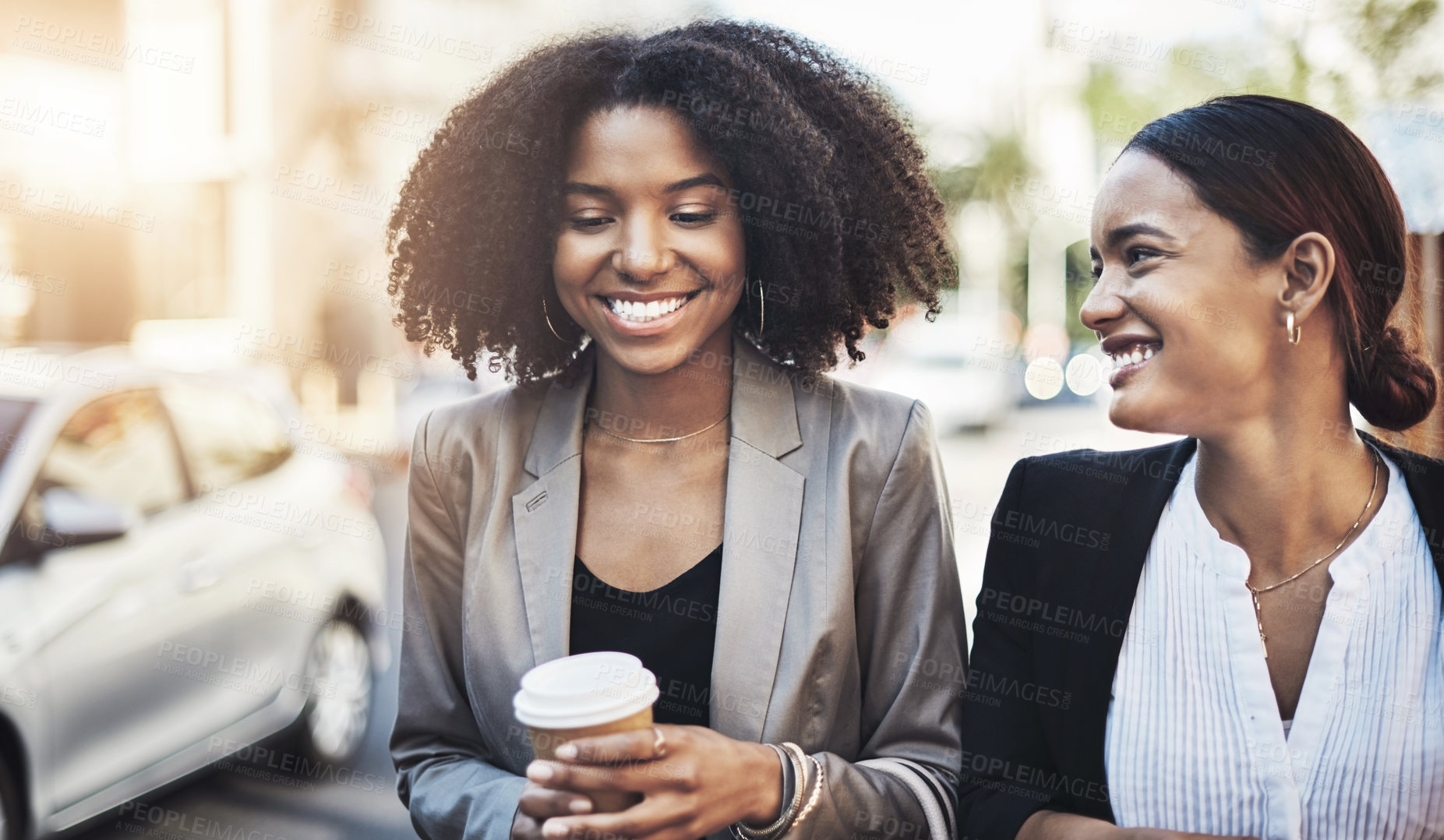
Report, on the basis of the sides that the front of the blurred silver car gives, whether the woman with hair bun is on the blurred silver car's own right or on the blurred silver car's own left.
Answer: on the blurred silver car's own left

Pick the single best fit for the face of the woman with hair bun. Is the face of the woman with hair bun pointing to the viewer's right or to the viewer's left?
to the viewer's left

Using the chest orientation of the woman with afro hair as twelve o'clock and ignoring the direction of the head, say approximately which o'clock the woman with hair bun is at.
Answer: The woman with hair bun is roughly at 10 o'clock from the woman with afro hair.

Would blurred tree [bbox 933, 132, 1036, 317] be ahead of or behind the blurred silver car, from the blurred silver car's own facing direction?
behind

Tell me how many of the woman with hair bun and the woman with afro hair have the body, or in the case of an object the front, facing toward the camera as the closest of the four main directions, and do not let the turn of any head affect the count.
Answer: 2

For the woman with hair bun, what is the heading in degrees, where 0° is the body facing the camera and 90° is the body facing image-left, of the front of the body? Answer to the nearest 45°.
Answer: approximately 0°

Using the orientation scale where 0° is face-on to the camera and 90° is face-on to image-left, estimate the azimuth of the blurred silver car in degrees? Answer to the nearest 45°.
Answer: approximately 45°

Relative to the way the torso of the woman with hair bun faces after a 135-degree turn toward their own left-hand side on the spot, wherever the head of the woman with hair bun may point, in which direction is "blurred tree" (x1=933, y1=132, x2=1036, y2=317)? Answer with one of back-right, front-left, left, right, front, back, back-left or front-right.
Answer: front-left

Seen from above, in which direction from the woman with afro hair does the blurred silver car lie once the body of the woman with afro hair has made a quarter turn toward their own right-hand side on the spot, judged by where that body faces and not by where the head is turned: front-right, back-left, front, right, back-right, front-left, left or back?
front-right
